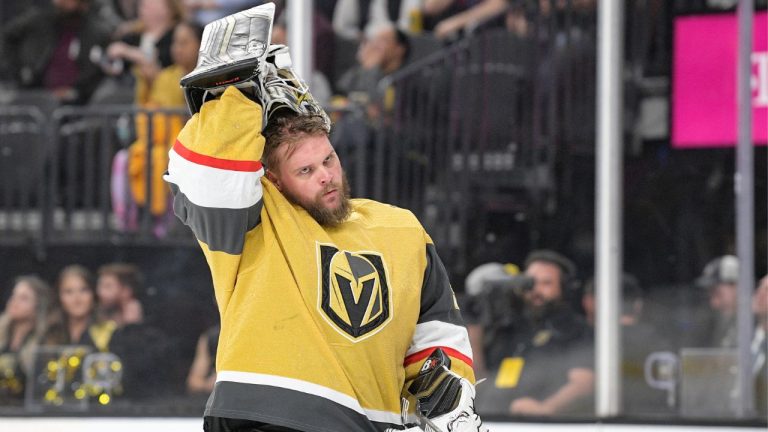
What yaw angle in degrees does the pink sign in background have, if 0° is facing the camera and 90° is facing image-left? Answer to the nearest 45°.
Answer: approximately 0°

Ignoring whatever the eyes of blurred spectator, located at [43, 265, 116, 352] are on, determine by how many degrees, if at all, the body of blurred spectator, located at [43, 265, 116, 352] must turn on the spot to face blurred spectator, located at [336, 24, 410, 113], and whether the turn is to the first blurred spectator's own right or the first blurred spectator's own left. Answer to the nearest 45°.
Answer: approximately 90° to the first blurred spectator's own left

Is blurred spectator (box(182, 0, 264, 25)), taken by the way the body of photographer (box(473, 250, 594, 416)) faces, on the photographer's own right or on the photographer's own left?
on the photographer's own right

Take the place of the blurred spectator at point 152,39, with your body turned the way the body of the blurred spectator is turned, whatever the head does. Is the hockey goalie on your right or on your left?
on your left

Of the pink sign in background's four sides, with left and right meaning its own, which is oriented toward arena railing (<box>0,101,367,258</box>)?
right
